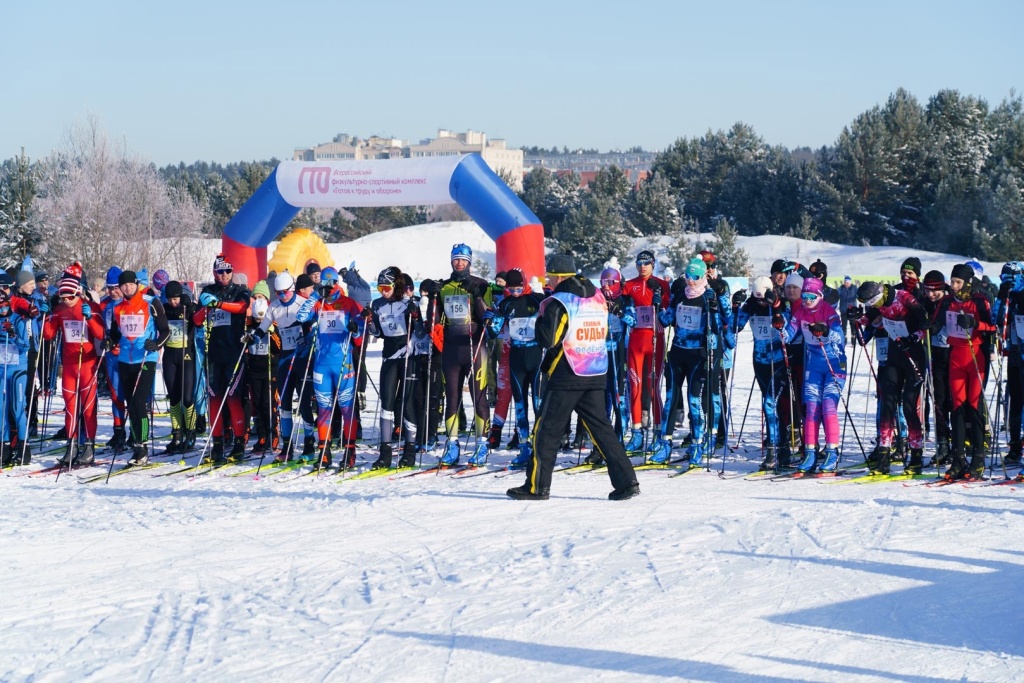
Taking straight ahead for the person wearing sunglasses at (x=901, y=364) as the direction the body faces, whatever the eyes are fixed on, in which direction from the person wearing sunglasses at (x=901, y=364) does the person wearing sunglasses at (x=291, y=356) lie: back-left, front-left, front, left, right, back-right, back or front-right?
front-right

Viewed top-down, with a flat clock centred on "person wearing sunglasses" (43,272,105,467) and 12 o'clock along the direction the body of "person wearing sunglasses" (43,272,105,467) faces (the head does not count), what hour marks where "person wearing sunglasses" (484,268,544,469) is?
"person wearing sunglasses" (484,268,544,469) is roughly at 10 o'clock from "person wearing sunglasses" (43,272,105,467).

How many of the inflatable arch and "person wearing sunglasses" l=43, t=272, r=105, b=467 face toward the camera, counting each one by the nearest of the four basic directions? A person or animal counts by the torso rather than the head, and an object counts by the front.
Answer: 2

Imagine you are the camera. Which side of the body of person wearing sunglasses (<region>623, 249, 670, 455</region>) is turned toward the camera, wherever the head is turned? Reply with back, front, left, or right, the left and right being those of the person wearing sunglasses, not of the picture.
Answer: front

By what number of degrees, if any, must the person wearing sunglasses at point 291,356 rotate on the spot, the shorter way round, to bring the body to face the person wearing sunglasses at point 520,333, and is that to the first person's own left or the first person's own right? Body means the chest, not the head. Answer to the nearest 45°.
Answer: approximately 45° to the first person's own left

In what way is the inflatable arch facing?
toward the camera

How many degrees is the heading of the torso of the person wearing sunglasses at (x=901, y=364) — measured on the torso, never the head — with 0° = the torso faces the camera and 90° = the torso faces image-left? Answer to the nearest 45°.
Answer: approximately 45°

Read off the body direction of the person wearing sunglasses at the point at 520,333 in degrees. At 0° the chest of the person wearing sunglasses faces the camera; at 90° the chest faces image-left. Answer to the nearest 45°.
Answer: approximately 0°

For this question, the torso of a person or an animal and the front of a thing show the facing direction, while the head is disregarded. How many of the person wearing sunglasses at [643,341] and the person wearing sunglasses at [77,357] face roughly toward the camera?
2

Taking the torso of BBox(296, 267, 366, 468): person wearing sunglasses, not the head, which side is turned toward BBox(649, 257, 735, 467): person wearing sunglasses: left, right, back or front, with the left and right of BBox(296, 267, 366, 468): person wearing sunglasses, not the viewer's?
left

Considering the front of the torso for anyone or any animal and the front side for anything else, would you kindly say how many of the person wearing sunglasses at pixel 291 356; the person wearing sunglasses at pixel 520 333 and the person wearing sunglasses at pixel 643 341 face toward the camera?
3

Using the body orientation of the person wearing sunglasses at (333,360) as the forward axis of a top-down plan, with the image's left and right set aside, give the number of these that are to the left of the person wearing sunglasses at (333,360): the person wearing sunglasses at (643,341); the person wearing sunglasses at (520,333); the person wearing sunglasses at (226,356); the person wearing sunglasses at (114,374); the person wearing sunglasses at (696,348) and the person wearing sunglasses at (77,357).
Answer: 3

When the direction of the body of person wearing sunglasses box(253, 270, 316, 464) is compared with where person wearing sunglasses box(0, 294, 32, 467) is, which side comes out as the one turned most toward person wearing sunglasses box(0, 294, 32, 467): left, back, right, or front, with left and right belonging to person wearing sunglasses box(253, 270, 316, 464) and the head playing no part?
right
